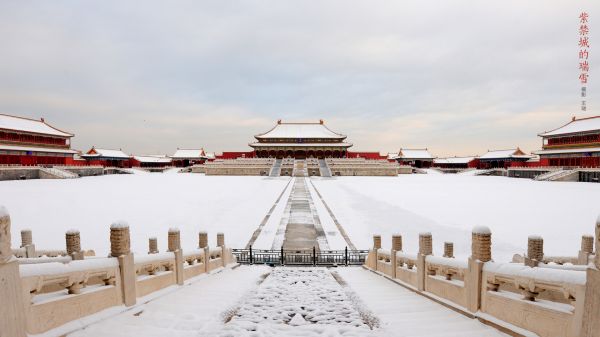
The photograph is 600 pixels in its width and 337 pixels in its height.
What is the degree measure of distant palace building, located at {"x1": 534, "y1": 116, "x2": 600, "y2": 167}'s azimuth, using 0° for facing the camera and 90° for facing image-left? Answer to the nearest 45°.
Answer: approximately 45°

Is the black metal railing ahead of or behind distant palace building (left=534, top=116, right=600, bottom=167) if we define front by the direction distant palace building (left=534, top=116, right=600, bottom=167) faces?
ahead

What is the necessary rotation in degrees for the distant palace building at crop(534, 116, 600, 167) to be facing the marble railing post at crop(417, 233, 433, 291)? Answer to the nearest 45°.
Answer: approximately 45° to its left

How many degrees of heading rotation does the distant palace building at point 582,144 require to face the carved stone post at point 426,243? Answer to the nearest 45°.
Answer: approximately 45° to its left

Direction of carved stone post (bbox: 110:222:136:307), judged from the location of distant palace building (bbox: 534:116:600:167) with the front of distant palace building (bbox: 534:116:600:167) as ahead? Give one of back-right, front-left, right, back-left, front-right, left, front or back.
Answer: front-left

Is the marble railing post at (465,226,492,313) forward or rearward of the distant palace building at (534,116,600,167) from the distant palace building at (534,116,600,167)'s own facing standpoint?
forward
